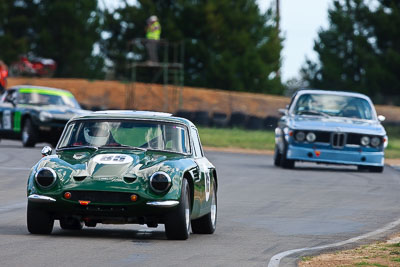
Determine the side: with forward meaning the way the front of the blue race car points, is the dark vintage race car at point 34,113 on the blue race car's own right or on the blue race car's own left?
on the blue race car's own right

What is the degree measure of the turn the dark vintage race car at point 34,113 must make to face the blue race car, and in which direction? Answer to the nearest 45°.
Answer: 0° — it already faces it

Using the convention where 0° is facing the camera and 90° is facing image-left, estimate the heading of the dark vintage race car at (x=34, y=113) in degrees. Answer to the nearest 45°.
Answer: approximately 315°

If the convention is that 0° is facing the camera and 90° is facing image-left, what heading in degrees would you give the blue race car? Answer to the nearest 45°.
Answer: approximately 0°

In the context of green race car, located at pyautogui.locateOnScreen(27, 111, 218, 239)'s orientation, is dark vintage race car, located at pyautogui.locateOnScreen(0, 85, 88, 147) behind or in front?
behind

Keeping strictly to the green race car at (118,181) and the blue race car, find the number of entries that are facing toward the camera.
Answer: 2

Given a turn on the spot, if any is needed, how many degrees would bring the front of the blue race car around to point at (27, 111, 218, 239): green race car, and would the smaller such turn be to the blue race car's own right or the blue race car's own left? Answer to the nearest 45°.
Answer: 0° — it already faces it
